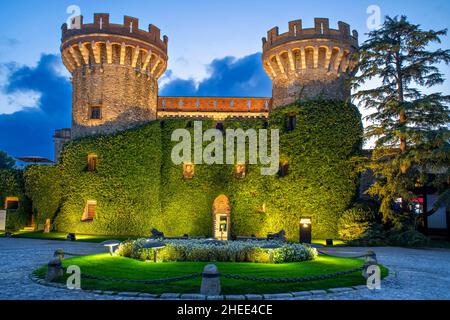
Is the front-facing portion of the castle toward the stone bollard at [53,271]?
yes

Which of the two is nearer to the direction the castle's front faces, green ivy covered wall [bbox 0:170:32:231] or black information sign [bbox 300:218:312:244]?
the black information sign

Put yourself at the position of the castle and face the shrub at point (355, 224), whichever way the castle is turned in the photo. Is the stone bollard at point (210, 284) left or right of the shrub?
right

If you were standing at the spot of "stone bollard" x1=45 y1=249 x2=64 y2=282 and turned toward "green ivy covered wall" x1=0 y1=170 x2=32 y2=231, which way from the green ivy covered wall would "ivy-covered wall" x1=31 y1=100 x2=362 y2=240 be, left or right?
right

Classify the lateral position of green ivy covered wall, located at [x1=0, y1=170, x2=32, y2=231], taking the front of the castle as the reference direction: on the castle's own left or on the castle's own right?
on the castle's own right

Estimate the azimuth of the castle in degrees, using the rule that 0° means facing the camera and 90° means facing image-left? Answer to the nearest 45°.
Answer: approximately 0°

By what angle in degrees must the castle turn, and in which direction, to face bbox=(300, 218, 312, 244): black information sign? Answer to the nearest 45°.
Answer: approximately 45° to its left
